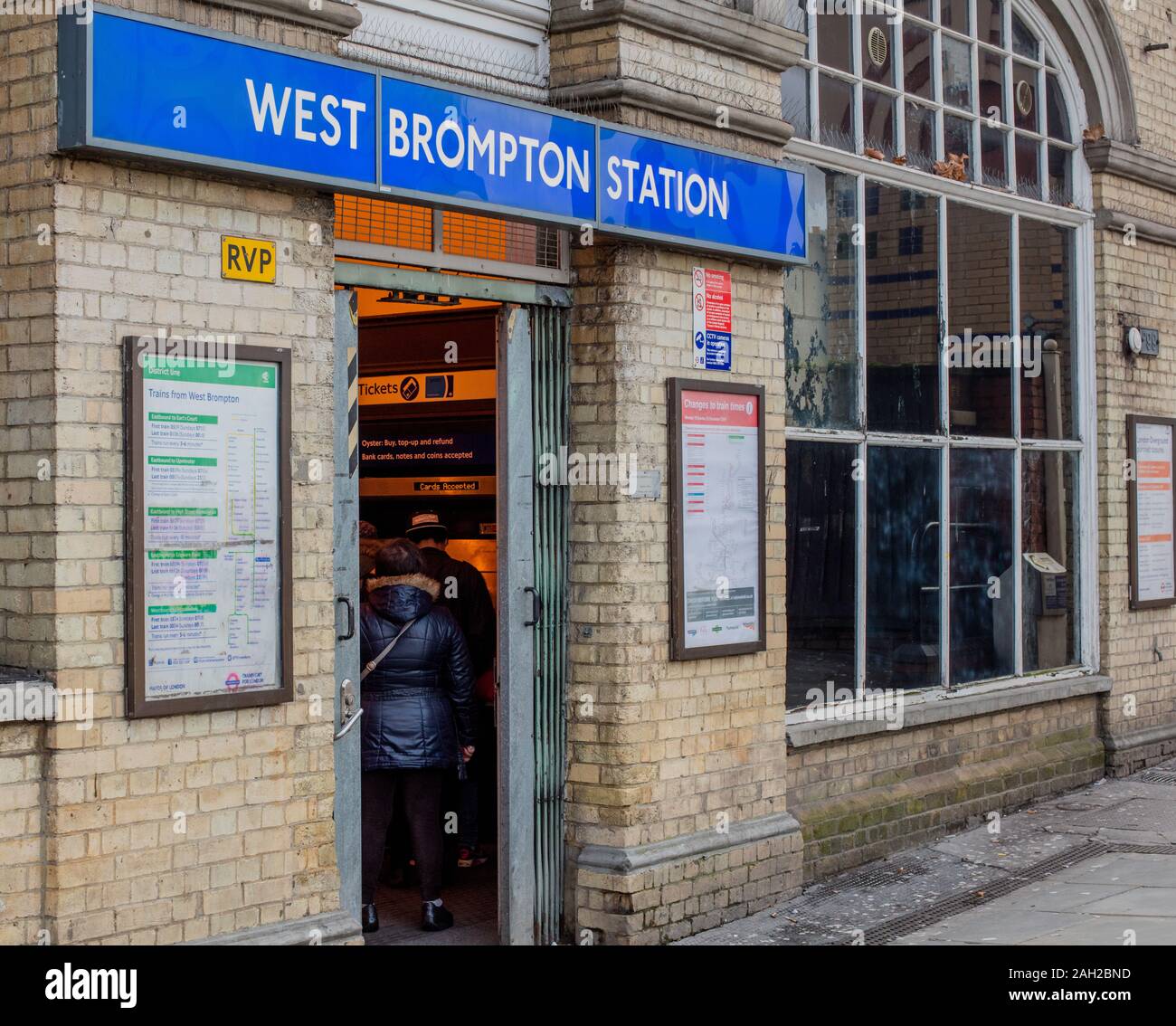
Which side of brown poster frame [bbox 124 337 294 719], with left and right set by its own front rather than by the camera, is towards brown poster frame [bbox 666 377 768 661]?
left

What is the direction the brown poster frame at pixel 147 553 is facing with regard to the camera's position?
facing the viewer and to the right of the viewer

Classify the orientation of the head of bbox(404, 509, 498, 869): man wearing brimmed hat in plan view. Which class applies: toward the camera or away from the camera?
away from the camera

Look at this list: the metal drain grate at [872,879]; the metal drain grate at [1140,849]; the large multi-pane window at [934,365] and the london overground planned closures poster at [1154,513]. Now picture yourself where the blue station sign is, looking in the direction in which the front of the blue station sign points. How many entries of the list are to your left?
4

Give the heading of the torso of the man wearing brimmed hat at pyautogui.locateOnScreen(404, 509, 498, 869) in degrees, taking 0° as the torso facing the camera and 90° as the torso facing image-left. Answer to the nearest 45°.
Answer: approximately 180°

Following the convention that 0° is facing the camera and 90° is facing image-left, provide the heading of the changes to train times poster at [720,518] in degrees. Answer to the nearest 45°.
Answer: approximately 315°

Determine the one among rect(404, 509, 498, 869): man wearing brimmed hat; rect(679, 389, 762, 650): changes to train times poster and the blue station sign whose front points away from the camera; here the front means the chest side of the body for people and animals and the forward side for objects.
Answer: the man wearing brimmed hat

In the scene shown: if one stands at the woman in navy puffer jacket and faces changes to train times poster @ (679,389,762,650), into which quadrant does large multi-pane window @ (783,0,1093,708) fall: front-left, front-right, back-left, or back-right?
front-left

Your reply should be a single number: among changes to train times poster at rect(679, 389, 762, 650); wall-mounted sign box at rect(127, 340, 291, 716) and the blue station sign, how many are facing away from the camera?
0

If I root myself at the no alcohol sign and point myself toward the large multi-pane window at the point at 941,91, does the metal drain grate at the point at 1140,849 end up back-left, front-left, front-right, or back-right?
front-right

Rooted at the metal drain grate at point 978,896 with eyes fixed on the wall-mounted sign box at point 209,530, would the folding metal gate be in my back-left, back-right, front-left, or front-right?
front-right

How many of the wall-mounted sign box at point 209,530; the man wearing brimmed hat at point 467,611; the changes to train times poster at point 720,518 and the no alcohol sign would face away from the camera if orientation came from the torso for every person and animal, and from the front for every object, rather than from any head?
1

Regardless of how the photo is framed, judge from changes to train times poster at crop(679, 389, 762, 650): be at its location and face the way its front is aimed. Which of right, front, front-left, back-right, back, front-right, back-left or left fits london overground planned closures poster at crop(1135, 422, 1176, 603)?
left

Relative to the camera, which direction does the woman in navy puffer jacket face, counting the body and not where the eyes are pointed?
away from the camera

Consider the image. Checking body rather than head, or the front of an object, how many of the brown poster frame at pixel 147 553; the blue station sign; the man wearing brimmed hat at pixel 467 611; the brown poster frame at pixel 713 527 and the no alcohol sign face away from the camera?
1
